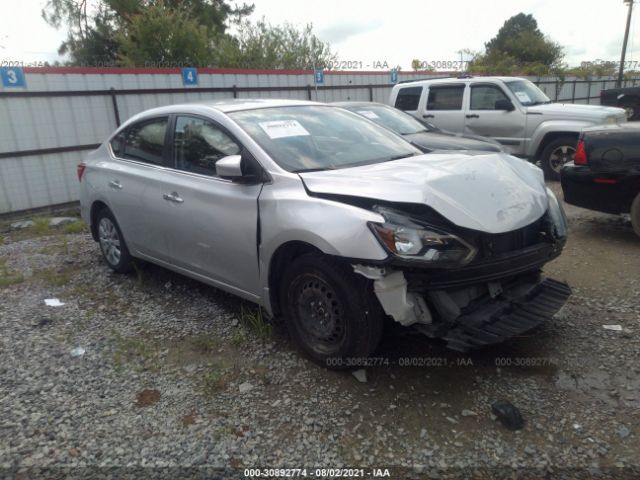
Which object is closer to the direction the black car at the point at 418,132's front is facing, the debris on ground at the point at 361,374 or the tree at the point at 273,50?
the debris on ground

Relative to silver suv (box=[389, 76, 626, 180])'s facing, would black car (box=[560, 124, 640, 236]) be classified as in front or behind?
in front

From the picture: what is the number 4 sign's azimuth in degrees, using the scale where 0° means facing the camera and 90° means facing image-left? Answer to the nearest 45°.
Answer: approximately 0°

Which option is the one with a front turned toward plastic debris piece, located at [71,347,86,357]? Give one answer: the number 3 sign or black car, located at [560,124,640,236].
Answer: the number 3 sign

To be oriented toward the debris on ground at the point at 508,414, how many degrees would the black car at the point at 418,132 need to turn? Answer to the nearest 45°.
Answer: approximately 45° to its right

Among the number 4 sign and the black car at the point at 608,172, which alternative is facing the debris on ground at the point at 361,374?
the number 4 sign

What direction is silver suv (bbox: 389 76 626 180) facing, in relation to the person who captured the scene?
facing the viewer and to the right of the viewer

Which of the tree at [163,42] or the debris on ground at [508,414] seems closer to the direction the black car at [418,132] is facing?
the debris on ground
